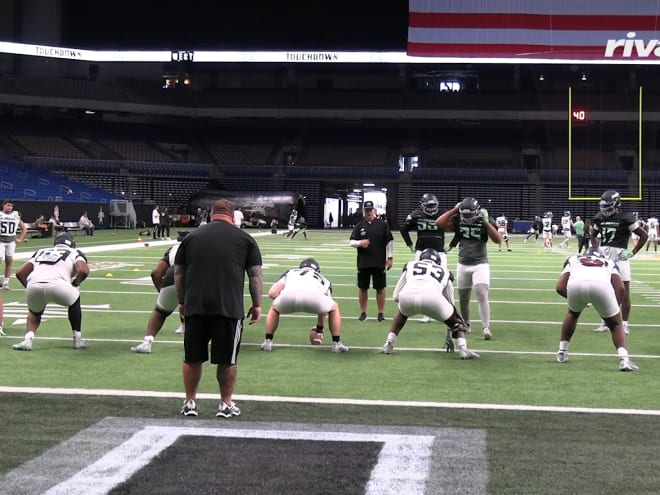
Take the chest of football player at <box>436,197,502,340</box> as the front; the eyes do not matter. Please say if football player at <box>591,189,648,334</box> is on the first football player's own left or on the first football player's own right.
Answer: on the first football player's own left

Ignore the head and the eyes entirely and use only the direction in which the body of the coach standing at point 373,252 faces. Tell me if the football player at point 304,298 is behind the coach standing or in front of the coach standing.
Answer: in front

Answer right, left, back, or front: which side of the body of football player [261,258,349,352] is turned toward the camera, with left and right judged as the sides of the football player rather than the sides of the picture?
back

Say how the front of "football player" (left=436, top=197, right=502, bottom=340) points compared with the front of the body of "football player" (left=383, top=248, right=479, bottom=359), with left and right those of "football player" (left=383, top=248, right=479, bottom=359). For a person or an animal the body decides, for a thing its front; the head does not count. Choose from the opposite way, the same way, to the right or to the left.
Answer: the opposite way

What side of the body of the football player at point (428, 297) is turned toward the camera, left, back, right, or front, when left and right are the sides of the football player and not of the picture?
back

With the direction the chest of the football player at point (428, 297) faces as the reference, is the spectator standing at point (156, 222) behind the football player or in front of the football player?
in front

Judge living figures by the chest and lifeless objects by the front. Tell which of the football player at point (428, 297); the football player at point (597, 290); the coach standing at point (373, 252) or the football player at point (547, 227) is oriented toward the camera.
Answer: the coach standing

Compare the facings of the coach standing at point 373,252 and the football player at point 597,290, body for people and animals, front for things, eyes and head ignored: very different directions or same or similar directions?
very different directions

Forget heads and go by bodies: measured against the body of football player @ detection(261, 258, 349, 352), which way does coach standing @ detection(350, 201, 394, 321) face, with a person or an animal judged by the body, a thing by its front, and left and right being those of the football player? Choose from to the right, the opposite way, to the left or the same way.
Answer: the opposite way
